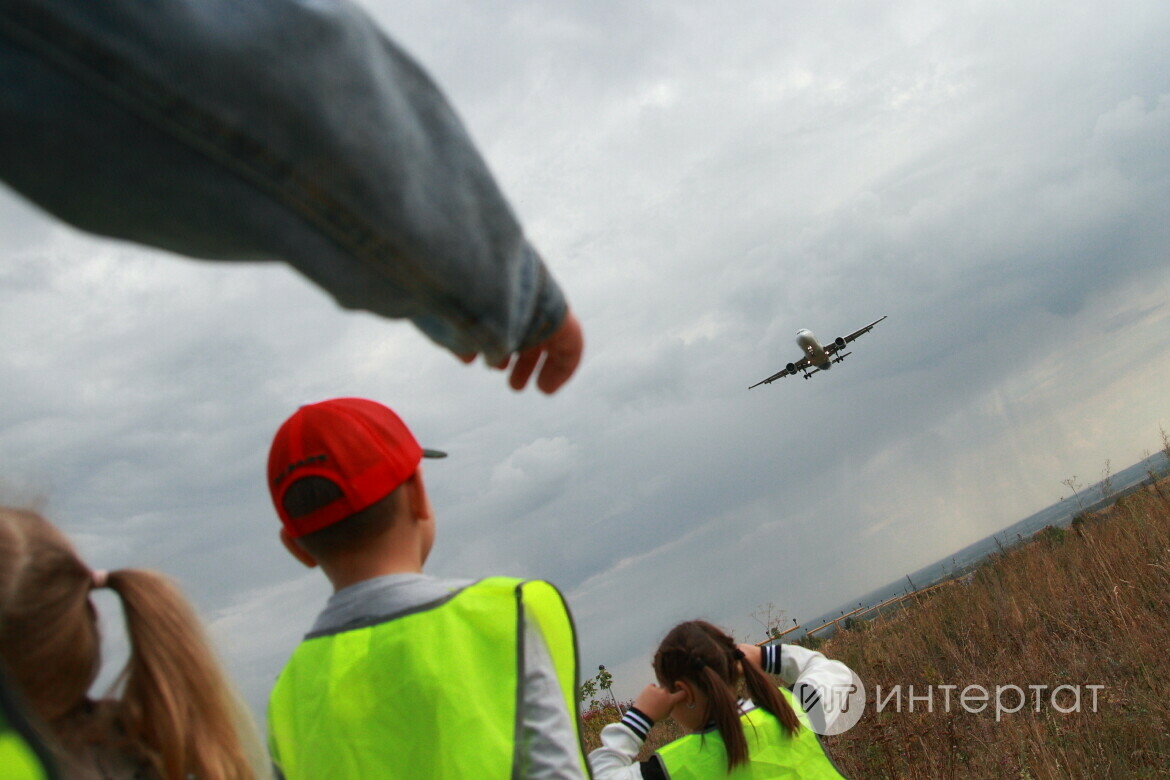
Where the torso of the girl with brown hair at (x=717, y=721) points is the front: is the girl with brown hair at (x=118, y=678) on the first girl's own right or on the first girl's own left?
on the first girl's own left

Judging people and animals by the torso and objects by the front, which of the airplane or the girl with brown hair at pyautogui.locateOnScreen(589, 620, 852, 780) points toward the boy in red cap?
the airplane

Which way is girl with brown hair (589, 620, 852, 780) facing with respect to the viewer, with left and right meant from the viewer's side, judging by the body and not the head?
facing away from the viewer and to the left of the viewer

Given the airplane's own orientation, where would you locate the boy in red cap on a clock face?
The boy in red cap is roughly at 12 o'clock from the airplane.

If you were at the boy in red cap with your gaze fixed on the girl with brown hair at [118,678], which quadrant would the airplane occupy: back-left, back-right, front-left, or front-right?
back-right

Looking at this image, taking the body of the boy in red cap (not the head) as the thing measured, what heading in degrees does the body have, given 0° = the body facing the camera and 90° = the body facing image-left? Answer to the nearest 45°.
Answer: approximately 225°

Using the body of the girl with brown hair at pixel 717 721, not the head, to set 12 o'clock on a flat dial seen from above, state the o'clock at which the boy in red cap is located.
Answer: The boy in red cap is roughly at 8 o'clock from the girl with brown hair.

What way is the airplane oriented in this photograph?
toward the camera

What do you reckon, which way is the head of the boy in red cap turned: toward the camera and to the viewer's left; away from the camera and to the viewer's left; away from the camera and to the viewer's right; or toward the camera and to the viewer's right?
away from the camera and to the viewer's right

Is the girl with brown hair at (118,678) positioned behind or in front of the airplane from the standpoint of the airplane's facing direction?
in front

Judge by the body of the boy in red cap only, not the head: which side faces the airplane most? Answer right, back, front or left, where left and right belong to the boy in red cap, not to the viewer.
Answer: front

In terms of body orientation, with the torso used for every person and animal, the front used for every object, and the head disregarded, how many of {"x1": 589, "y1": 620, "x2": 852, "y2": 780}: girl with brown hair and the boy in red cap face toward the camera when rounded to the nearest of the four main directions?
0

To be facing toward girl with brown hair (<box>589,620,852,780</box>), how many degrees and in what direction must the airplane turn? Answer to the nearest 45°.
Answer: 0° — it already faces them
